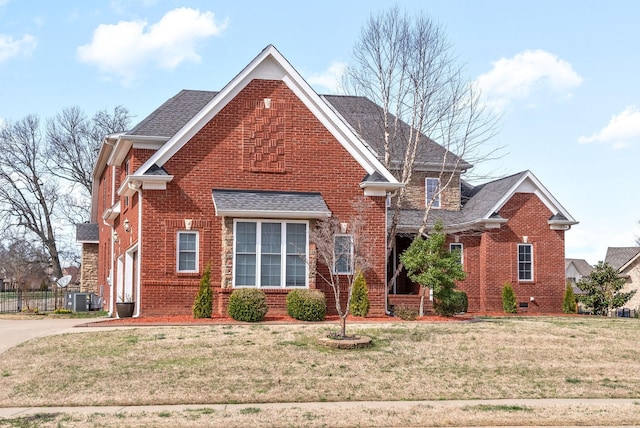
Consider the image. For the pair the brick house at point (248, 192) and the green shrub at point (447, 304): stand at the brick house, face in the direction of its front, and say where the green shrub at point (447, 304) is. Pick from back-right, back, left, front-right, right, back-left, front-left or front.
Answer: left

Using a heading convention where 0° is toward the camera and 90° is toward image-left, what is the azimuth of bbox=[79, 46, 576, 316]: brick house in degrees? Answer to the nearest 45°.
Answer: approximately 0°

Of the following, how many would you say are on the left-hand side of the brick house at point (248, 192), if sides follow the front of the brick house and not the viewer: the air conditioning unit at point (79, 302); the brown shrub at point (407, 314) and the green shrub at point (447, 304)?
2

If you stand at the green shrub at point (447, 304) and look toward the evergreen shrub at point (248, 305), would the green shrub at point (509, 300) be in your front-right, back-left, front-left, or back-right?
back-right

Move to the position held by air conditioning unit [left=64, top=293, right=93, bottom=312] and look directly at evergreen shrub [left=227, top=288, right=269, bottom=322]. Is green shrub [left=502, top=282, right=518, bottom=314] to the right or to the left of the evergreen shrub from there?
left

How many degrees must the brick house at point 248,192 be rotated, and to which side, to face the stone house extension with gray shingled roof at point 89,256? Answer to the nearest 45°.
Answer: approximately 135° to its right
